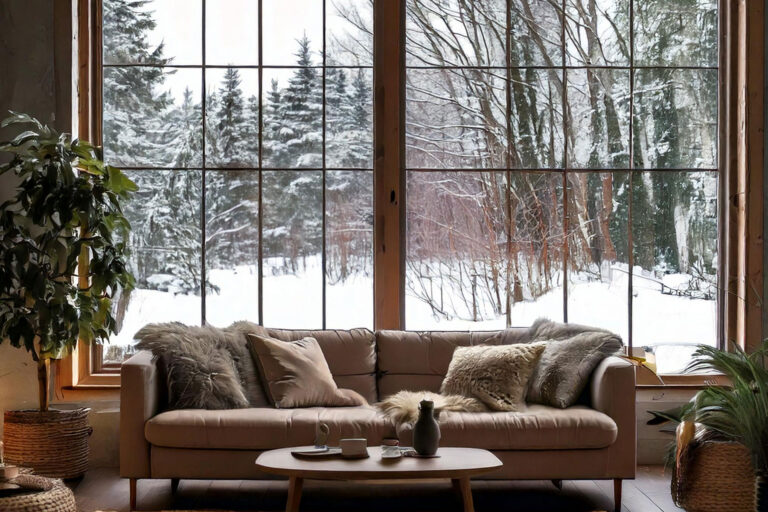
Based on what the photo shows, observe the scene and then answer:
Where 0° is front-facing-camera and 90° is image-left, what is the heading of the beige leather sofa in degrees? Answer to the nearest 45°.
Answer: approximately 0°

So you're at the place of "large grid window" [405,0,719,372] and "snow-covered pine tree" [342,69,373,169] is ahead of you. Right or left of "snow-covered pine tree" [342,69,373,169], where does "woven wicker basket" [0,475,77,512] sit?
left

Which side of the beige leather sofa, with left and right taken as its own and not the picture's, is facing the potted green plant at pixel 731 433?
left

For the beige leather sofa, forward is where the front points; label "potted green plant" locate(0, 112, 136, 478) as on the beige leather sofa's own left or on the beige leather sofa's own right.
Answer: on the beige leather sofa's own right

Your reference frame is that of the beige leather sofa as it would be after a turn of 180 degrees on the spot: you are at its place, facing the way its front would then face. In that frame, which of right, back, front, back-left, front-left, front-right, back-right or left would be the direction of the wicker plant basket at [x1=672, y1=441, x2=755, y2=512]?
right

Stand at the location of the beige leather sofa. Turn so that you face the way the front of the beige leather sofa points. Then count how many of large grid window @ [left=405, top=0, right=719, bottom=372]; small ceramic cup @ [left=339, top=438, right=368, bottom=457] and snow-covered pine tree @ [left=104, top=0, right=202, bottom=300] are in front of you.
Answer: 1

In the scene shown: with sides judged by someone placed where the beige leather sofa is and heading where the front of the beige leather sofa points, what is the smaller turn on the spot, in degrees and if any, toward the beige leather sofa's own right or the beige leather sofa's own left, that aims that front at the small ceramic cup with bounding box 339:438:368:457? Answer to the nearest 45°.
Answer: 0° — it already faces it

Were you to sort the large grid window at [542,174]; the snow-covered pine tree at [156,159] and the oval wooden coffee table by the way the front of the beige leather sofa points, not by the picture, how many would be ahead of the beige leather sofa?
1

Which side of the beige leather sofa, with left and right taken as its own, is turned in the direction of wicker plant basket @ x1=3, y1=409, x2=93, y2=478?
right
